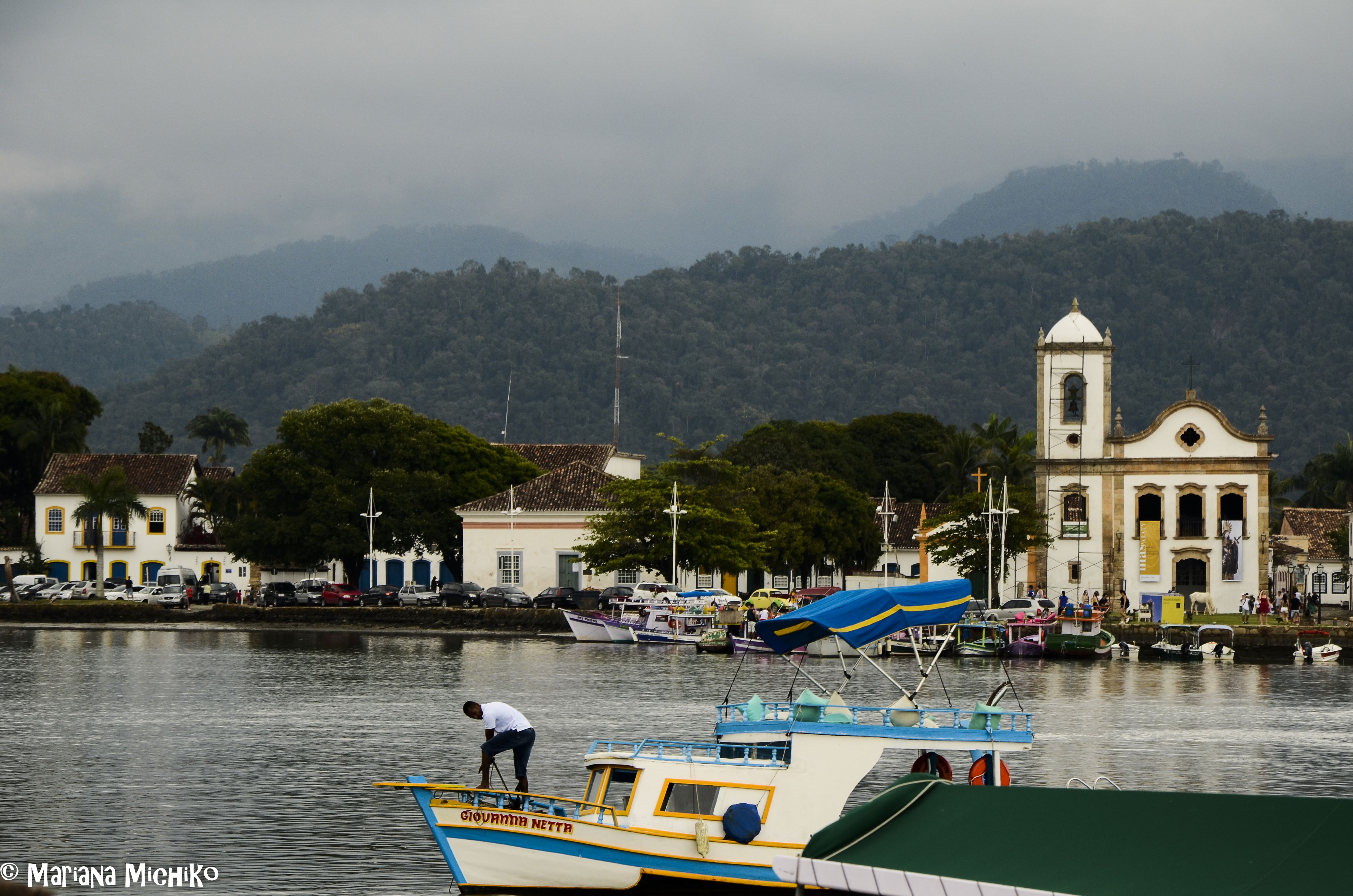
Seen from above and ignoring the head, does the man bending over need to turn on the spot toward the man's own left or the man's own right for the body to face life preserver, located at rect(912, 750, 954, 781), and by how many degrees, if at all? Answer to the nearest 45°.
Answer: approximately 180°

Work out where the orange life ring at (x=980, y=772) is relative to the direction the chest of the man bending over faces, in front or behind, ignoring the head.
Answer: behind

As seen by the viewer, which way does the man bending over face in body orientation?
to the viewer's left
